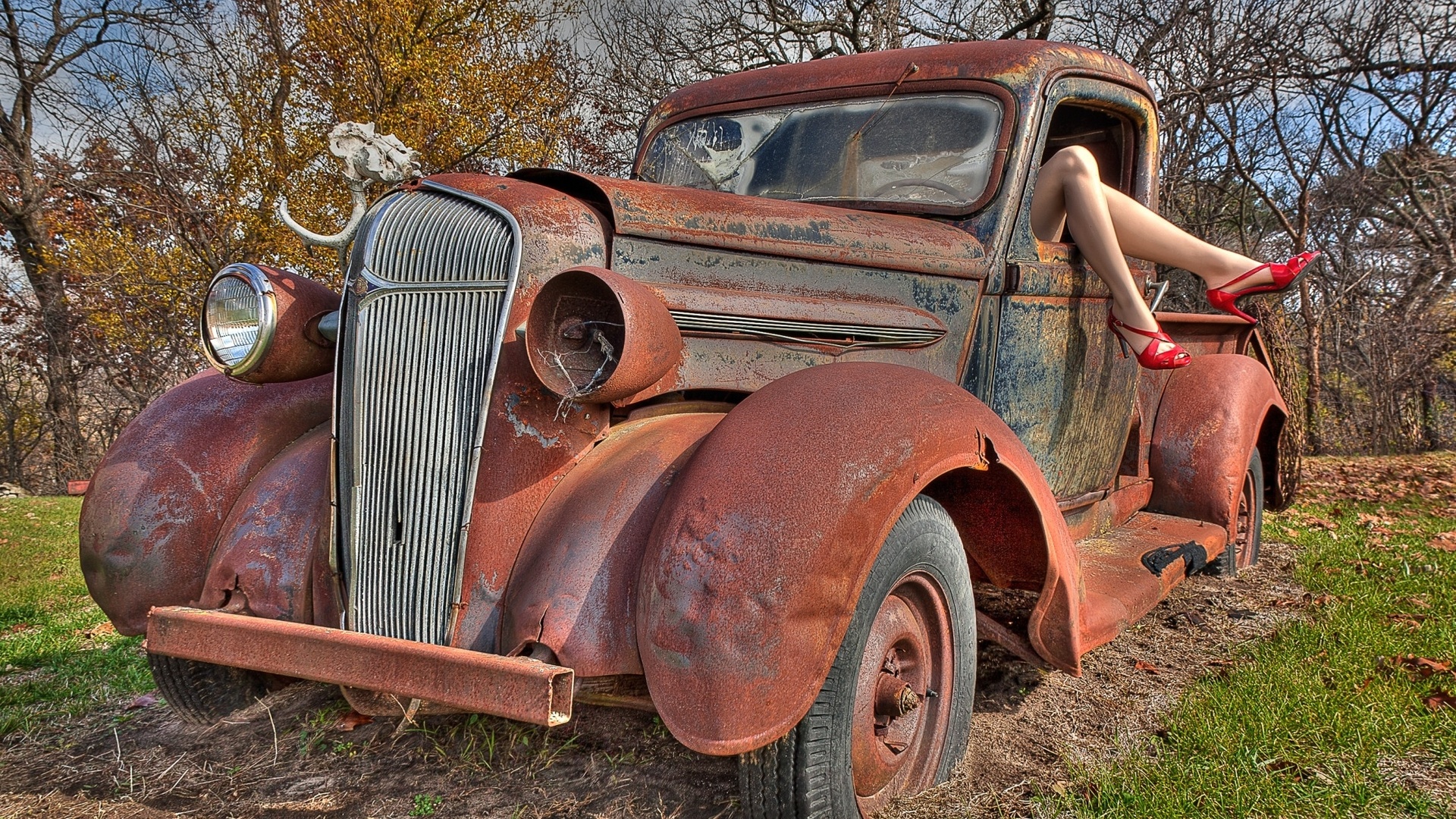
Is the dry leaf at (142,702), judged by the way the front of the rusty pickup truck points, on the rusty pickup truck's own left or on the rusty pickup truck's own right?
on the rusty pickup truck's own right

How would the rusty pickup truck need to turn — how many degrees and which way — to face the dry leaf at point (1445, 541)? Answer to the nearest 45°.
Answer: approximately 180°

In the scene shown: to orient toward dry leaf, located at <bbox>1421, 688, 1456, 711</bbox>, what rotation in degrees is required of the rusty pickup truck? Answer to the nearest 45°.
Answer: approximately 135° to its left

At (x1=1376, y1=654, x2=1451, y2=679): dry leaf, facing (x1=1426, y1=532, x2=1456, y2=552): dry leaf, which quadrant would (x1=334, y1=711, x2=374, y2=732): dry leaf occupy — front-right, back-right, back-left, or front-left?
back-left

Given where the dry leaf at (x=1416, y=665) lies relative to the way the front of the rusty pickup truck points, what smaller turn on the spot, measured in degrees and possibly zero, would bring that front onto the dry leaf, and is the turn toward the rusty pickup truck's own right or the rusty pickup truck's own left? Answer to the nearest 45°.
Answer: approximately 135° to the rusty pickup truck's own left

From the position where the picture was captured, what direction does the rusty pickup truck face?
facing the viewer and to the left of the viewer
